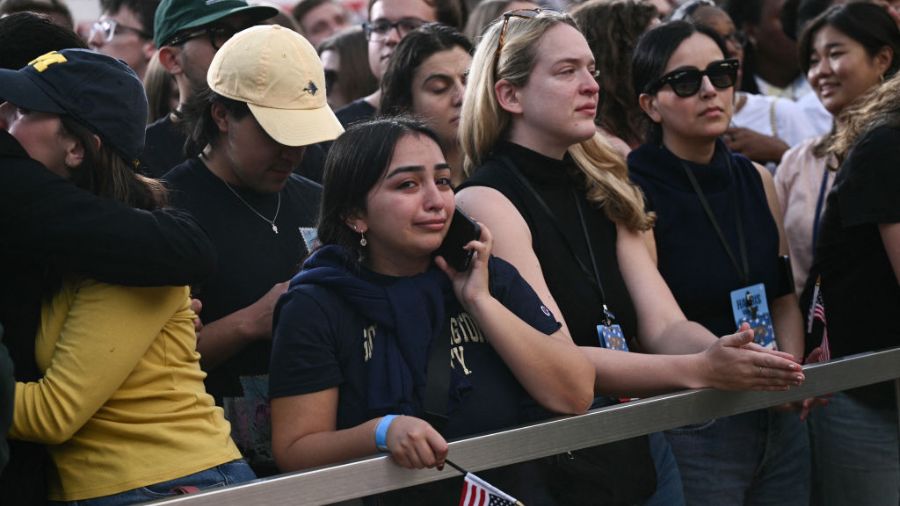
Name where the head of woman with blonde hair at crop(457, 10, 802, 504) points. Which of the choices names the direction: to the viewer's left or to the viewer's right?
to the viewer's right

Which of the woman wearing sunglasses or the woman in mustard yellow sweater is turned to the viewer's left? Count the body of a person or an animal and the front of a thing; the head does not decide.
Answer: the woman in mustard yellow sweater

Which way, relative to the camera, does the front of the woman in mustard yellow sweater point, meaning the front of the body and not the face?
to the viewer's left

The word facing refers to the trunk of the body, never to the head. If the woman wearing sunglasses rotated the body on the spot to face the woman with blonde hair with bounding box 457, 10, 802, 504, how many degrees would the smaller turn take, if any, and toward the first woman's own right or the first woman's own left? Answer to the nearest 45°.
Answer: approximately 90° to the first woman's own right

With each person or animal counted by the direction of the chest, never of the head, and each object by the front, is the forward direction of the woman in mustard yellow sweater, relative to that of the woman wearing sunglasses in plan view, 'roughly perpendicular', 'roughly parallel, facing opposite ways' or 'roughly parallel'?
roughly perpendicular

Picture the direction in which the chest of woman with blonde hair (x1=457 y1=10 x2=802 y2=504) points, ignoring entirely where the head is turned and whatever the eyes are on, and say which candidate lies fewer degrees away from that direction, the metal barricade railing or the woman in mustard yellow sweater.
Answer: the metal barricade railing

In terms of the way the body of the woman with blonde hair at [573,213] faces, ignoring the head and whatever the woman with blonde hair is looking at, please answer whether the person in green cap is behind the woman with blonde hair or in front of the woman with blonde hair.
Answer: behind
